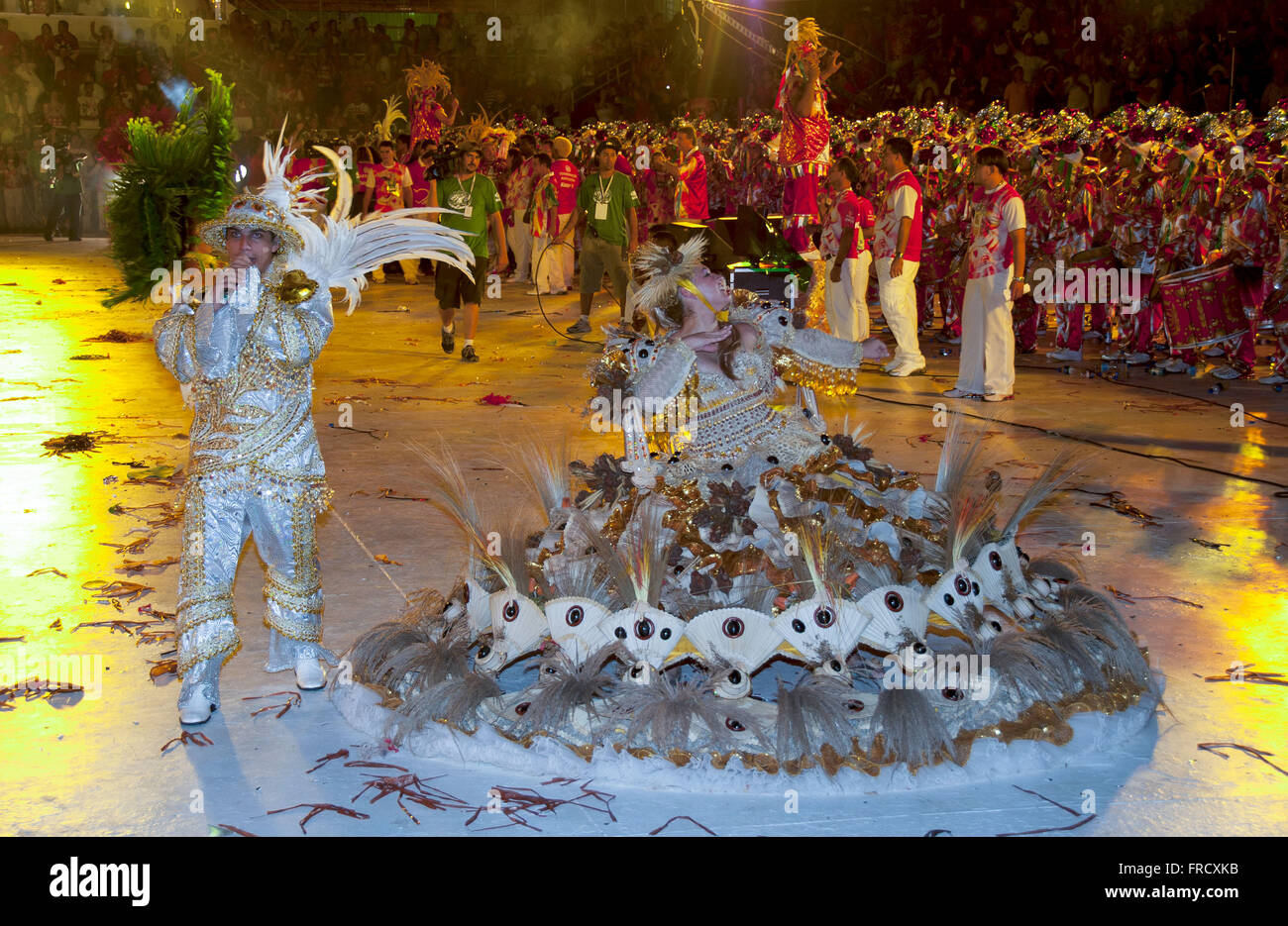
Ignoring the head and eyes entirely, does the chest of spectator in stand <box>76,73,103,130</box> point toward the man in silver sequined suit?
yes

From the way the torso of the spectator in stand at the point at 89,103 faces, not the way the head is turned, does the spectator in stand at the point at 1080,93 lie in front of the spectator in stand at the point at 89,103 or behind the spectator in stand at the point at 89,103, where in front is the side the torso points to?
in front

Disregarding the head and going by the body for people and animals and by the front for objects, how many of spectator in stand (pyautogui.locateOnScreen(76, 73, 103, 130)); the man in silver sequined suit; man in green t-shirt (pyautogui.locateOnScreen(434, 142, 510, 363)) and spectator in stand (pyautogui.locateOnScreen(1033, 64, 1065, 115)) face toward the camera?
4

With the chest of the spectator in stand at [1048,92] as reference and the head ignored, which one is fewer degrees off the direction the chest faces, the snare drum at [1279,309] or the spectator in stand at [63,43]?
the snare drum

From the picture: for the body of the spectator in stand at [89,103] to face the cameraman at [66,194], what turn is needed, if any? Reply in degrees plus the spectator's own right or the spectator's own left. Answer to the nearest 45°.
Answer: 0° — they already face them

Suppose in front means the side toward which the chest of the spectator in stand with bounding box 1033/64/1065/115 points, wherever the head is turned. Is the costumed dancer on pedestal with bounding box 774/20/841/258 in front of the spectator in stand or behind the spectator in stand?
in front

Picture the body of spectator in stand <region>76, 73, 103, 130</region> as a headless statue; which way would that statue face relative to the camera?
toward the camera

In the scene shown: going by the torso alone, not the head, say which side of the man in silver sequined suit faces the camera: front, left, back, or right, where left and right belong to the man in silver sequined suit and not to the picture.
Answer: front

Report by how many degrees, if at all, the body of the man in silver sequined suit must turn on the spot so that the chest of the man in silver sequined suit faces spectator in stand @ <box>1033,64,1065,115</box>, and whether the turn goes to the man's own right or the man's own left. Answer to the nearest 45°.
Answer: approximately 135° to the man's own left

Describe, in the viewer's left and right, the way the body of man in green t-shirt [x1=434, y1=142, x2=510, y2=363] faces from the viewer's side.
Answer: facing the viewer

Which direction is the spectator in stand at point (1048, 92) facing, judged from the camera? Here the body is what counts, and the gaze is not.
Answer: toward the camera

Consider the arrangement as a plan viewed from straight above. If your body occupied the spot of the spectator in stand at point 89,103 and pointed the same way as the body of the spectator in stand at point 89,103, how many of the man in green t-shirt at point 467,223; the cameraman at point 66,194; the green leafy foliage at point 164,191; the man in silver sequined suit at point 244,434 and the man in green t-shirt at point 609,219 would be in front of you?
5

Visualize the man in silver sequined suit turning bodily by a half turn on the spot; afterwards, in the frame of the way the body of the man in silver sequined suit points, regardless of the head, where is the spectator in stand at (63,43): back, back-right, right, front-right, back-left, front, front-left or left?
front

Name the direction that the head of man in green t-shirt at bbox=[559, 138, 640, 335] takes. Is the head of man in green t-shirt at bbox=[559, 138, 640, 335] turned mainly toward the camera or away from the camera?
toward the camera

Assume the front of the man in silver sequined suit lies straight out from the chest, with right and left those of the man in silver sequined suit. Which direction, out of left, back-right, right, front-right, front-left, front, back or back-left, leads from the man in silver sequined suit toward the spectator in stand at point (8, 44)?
back
